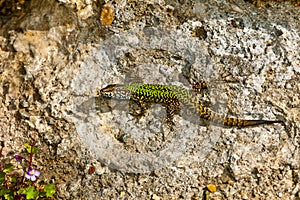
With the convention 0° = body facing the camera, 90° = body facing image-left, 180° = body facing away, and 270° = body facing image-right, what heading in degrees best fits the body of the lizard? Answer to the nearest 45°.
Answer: approximately 90°
